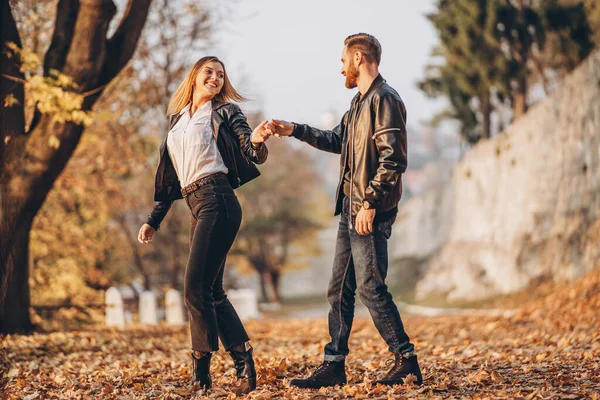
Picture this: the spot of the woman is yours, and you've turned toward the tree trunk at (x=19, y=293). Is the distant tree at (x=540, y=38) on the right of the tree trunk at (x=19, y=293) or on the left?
right

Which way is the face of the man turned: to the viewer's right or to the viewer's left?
to the viewer's left

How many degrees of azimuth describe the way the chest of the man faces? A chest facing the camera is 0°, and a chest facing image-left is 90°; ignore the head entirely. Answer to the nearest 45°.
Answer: approximately 90°

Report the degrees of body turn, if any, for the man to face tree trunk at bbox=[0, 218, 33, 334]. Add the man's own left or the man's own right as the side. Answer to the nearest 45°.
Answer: approximately 45° to the man's own right

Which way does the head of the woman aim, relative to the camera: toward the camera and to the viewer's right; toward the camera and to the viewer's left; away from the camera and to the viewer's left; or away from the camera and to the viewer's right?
toward the camera and to the viewer's right

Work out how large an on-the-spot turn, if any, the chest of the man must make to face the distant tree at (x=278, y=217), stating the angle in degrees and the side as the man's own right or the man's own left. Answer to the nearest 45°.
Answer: approximately 90° to the man's own right

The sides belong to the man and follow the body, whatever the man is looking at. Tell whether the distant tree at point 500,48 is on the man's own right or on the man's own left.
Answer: on the man's own right

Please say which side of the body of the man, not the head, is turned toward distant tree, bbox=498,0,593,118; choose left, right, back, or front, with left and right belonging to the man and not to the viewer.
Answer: right

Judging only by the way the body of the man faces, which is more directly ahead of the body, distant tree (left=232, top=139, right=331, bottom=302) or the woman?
the woman

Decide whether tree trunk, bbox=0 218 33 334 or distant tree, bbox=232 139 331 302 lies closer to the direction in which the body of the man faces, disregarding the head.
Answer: the tree trunk

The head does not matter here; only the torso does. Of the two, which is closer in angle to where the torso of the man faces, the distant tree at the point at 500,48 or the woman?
the woman
